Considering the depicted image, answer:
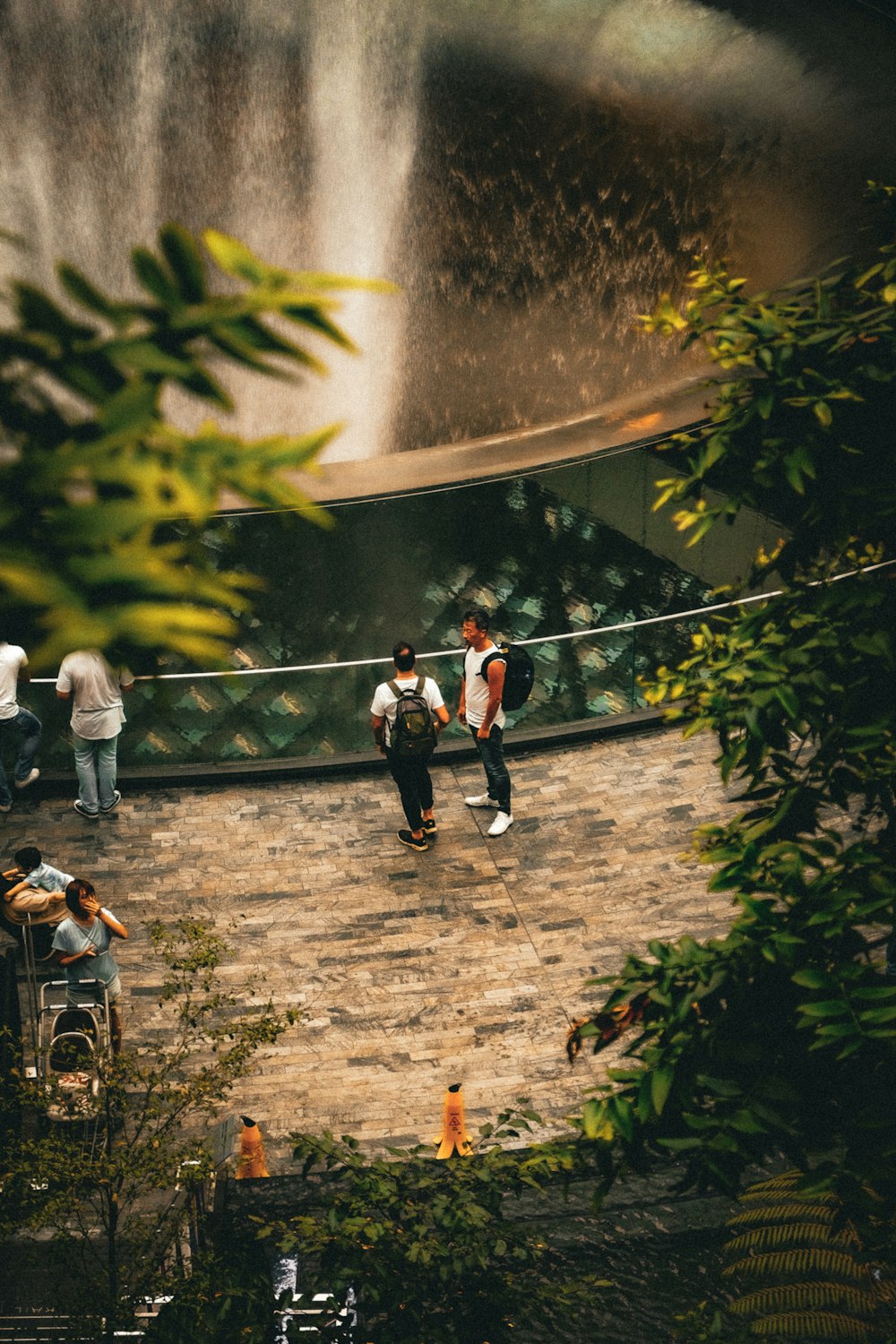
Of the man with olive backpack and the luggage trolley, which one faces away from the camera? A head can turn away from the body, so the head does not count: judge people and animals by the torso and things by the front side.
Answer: the man with olive backpack

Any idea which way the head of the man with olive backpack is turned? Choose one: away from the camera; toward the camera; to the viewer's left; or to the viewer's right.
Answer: away from the camera

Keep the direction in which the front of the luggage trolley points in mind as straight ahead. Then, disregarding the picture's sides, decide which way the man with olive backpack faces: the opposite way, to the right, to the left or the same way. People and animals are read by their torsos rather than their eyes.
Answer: the opposite way

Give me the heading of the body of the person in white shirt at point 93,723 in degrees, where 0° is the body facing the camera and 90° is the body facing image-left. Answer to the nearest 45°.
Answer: approximately 180°

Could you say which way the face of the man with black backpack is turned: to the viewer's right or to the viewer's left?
to the viewer's left

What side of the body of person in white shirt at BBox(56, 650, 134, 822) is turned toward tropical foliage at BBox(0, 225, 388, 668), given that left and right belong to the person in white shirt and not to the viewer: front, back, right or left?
back

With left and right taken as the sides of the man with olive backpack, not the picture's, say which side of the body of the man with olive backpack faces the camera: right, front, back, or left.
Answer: back

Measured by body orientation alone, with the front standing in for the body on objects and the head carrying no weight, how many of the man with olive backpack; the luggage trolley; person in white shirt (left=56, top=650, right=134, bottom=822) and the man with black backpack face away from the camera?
2
